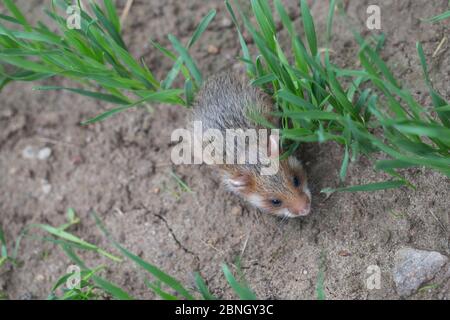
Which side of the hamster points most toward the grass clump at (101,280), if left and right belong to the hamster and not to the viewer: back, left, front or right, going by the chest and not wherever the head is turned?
right

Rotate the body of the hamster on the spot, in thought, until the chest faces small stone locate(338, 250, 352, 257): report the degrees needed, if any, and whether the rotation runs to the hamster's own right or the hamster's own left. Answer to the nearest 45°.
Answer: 0° — it already faces it

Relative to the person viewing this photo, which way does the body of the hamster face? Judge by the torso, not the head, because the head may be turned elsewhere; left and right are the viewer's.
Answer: facing the viewer and to the right of the viewer

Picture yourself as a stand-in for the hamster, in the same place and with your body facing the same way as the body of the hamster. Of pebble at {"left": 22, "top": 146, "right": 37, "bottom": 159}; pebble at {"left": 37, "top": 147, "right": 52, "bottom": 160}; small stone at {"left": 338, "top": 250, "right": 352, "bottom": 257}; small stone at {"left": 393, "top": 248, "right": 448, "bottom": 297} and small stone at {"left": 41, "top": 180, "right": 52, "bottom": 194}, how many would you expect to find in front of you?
2

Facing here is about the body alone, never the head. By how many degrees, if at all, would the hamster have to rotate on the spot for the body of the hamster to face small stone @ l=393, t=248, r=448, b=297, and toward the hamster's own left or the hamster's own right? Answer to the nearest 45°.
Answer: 0° — it already faces it

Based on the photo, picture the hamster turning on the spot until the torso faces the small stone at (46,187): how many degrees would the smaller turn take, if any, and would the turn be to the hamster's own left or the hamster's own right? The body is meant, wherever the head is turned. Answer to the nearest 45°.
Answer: approximately 135° to the hamster's own right
